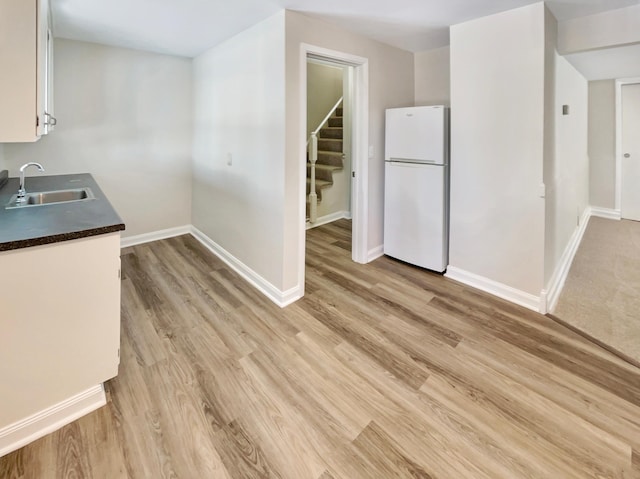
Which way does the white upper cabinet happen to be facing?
to the viewer's right
